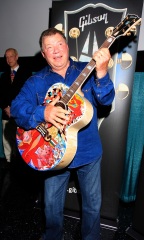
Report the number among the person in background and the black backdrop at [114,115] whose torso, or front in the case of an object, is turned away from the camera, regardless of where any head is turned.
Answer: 0

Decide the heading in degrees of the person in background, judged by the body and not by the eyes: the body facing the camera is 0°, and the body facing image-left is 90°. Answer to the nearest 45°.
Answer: approximately 45°

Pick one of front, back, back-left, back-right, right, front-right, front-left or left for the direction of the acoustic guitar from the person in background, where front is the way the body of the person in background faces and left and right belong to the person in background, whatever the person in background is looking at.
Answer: front-left

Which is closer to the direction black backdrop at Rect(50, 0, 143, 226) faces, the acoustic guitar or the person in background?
the acoustic guitar

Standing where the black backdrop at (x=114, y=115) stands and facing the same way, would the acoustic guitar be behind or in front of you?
in front

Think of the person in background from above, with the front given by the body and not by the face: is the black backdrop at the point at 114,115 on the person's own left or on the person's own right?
on the person's own left
